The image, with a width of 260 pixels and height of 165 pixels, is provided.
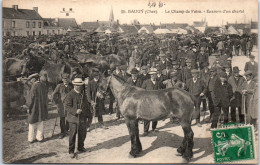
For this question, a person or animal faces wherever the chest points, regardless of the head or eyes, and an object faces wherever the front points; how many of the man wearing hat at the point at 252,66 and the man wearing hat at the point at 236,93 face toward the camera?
2

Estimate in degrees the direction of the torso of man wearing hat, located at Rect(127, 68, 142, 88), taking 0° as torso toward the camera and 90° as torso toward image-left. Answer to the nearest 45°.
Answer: approximately 0°

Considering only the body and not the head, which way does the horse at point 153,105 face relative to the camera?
to the viewer's left

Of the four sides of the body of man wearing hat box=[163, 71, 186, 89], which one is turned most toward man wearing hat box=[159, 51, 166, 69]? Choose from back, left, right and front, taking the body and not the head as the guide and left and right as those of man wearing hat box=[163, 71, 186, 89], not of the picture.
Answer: back

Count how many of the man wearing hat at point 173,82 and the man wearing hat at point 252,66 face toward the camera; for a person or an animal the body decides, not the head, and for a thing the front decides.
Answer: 2
